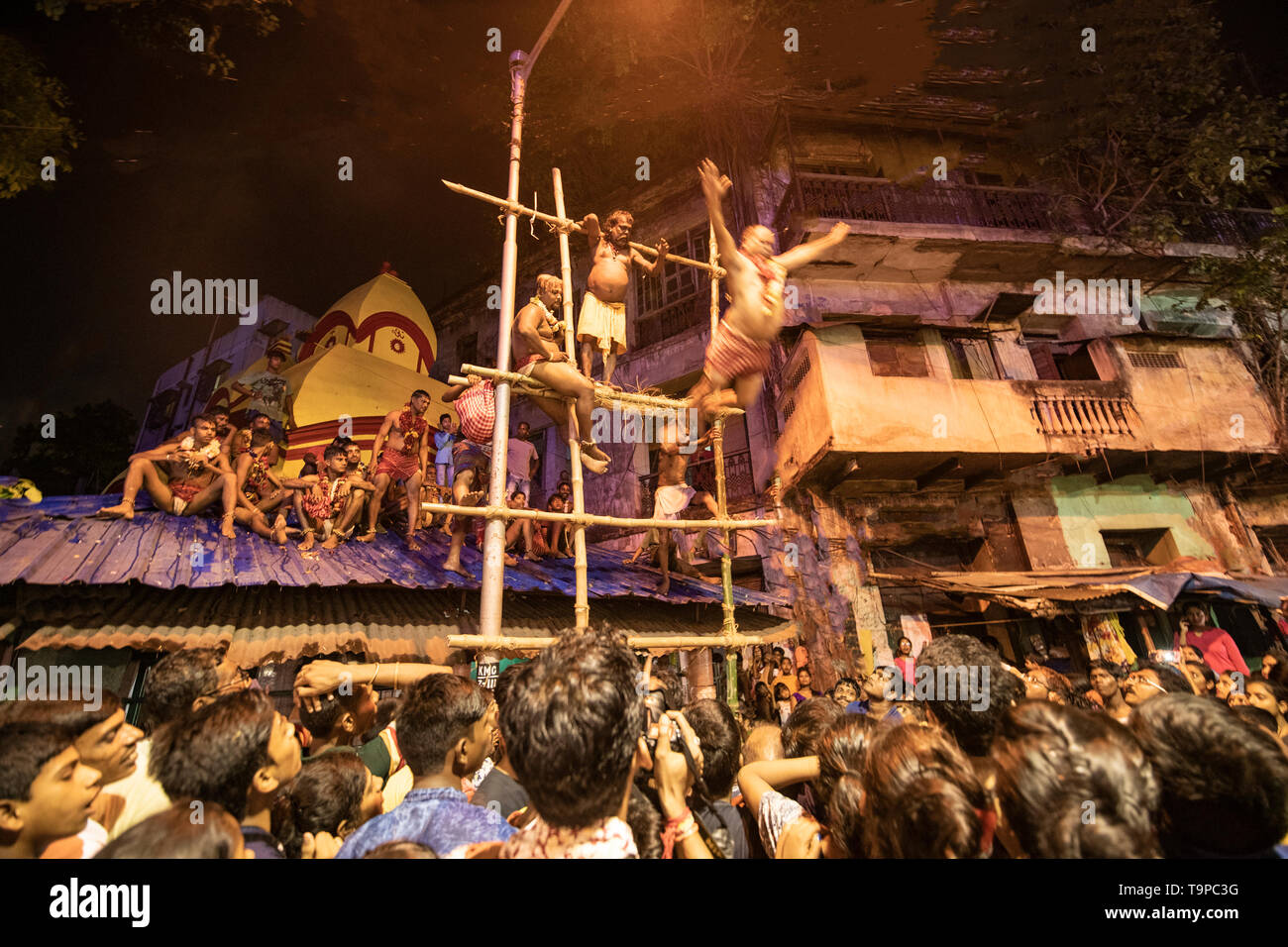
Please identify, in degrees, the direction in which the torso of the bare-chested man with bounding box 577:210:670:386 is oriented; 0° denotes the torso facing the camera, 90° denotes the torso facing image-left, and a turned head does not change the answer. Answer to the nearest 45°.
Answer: approximately 0°

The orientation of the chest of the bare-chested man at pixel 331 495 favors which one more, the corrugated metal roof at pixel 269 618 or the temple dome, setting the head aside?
the corrugated metal roof

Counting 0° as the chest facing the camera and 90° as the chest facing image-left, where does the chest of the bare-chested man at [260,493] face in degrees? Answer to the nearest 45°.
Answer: approximately 315°

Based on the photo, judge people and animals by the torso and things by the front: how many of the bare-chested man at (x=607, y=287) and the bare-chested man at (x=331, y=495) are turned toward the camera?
2

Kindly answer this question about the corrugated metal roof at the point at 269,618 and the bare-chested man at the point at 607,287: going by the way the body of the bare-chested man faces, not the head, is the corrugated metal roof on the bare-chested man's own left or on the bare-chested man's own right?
on the bare-chested man's own right

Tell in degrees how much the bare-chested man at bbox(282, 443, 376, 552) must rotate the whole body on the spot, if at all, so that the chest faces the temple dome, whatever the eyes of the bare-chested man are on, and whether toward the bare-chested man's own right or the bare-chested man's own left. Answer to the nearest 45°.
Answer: approximately 180°
